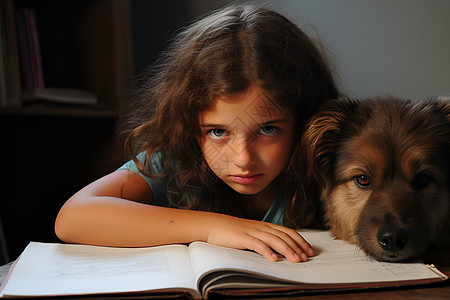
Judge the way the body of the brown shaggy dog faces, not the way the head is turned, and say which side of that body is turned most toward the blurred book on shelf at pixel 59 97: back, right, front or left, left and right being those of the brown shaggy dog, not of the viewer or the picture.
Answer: right

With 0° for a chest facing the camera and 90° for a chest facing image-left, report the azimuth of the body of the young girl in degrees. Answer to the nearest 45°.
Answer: approximately 0°

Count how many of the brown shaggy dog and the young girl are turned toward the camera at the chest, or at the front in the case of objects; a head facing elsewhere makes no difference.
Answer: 2

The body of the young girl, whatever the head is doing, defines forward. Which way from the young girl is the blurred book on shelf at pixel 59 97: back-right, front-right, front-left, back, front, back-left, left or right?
back-right
